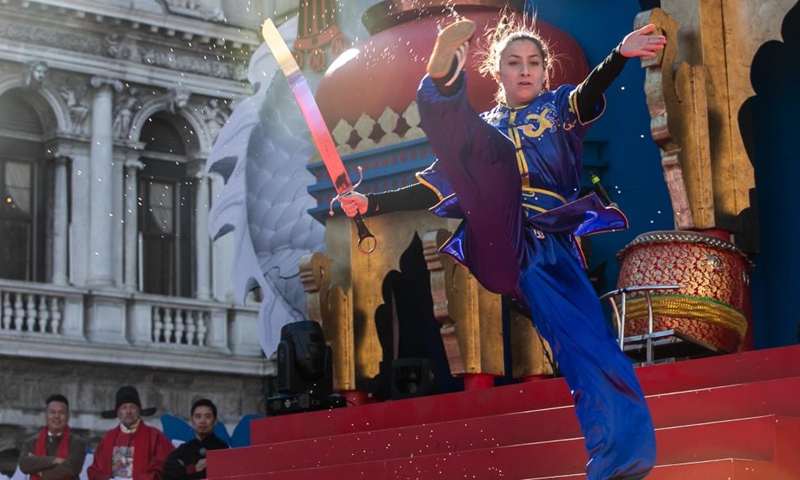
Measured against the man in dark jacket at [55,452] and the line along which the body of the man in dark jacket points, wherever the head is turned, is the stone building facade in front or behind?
behind

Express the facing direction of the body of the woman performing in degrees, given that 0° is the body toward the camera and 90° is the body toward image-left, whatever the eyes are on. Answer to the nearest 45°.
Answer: approximately 0°
